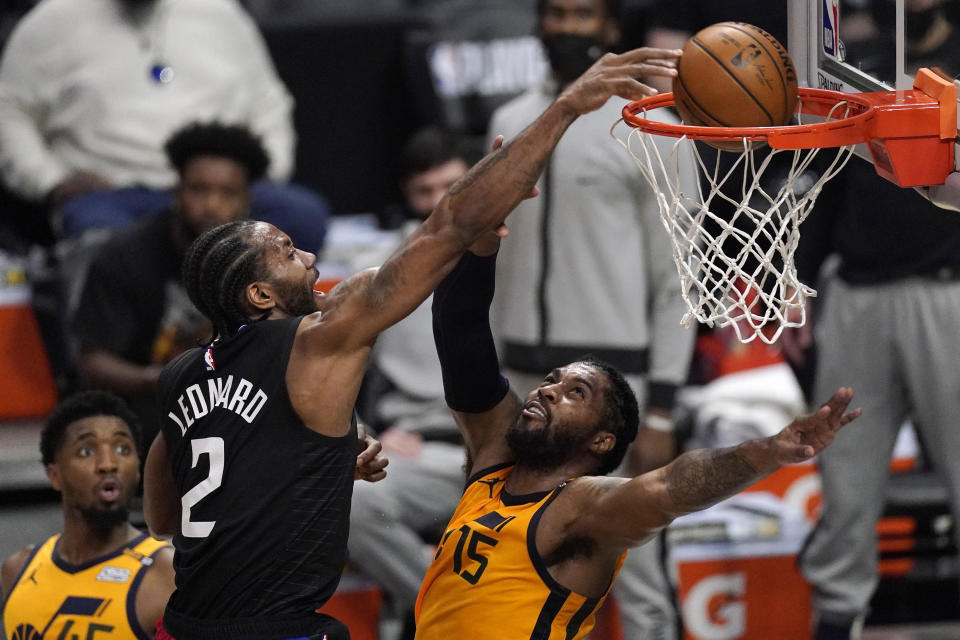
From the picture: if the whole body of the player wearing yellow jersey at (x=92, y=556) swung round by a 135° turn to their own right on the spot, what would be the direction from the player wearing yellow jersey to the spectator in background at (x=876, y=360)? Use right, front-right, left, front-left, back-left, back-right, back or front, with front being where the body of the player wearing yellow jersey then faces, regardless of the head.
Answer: back-right

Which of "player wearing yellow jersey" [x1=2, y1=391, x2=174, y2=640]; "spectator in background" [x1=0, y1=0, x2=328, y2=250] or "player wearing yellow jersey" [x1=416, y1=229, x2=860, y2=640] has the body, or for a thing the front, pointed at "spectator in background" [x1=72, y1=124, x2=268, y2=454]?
"spectator in background" [x1=0, y1=0, x2=328, y2=250]

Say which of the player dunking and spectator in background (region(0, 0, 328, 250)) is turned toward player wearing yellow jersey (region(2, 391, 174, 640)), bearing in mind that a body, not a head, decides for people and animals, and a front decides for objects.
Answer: the spectator in background

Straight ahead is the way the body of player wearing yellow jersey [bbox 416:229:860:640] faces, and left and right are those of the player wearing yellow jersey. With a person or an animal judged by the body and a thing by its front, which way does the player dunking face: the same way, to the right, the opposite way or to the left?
the opposite way

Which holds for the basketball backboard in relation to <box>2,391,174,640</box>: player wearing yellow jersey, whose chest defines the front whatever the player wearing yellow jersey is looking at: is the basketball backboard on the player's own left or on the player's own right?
on the player's own left

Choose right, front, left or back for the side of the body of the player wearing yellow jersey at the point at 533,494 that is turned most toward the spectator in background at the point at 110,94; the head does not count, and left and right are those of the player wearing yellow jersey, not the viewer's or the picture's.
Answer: right

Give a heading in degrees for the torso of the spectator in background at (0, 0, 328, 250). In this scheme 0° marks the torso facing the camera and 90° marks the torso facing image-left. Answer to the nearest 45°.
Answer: approximately 0°

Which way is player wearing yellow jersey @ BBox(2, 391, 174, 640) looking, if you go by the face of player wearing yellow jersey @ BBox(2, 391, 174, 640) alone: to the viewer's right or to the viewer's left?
to the viewer's right

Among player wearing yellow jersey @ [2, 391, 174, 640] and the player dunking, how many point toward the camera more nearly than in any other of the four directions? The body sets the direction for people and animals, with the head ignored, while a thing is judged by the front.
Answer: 1

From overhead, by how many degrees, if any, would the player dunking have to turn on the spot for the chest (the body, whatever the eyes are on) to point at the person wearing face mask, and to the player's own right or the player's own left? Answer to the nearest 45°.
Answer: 0° — they already face them

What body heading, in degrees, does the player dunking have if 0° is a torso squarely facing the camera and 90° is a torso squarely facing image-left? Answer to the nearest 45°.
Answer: approximately 225°
